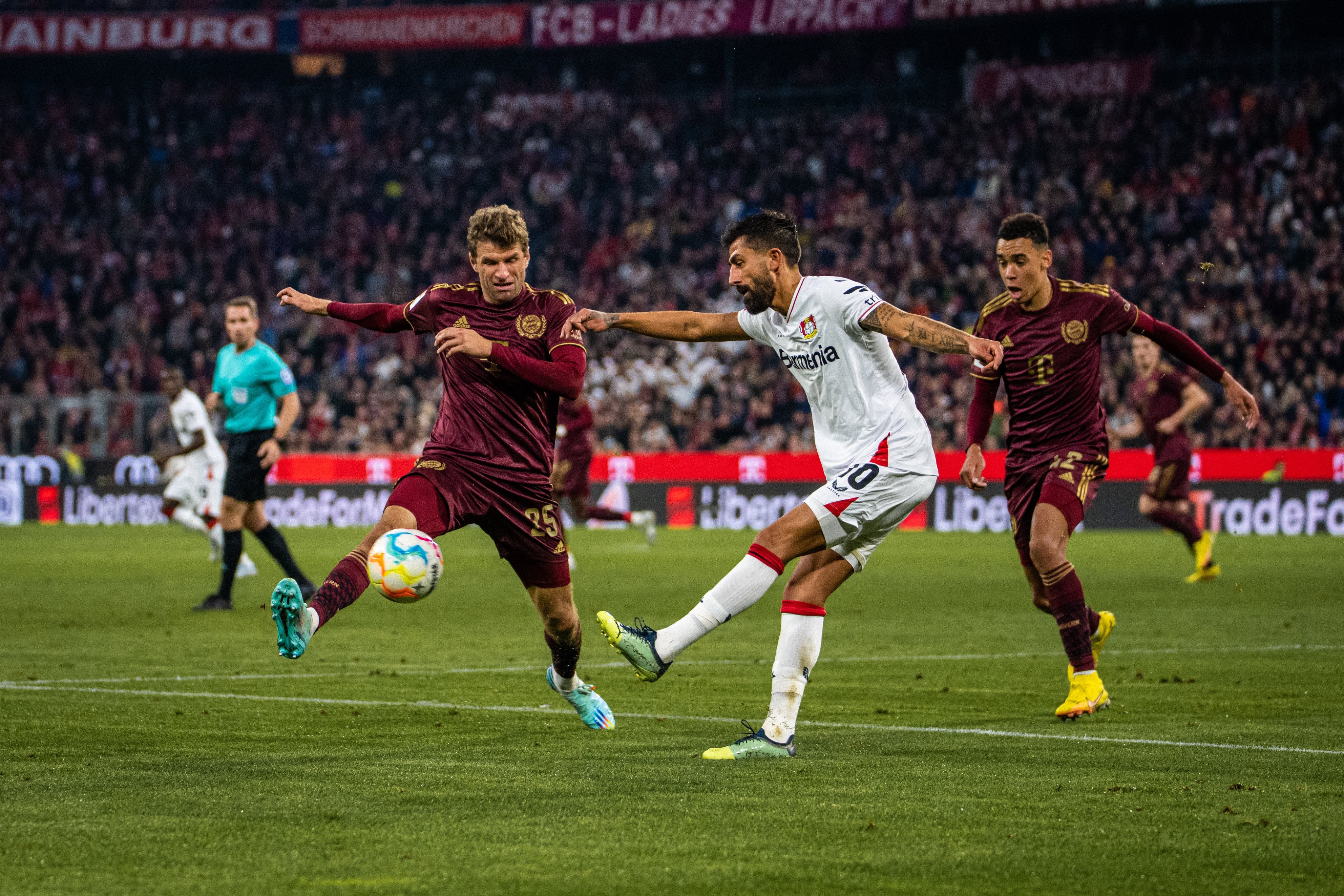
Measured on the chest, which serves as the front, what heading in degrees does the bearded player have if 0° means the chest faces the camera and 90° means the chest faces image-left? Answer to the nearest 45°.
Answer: approximately 45°

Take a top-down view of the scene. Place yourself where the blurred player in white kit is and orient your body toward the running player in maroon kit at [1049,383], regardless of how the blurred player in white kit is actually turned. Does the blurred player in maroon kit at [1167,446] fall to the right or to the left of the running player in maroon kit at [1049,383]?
left

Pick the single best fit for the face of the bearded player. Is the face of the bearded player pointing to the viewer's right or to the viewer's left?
to the viewer's left

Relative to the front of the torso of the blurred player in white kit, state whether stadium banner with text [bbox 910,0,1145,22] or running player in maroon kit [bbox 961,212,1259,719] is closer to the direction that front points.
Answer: the running player in maroon kit

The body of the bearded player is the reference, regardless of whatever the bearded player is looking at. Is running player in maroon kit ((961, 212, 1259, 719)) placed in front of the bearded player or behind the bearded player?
behind
